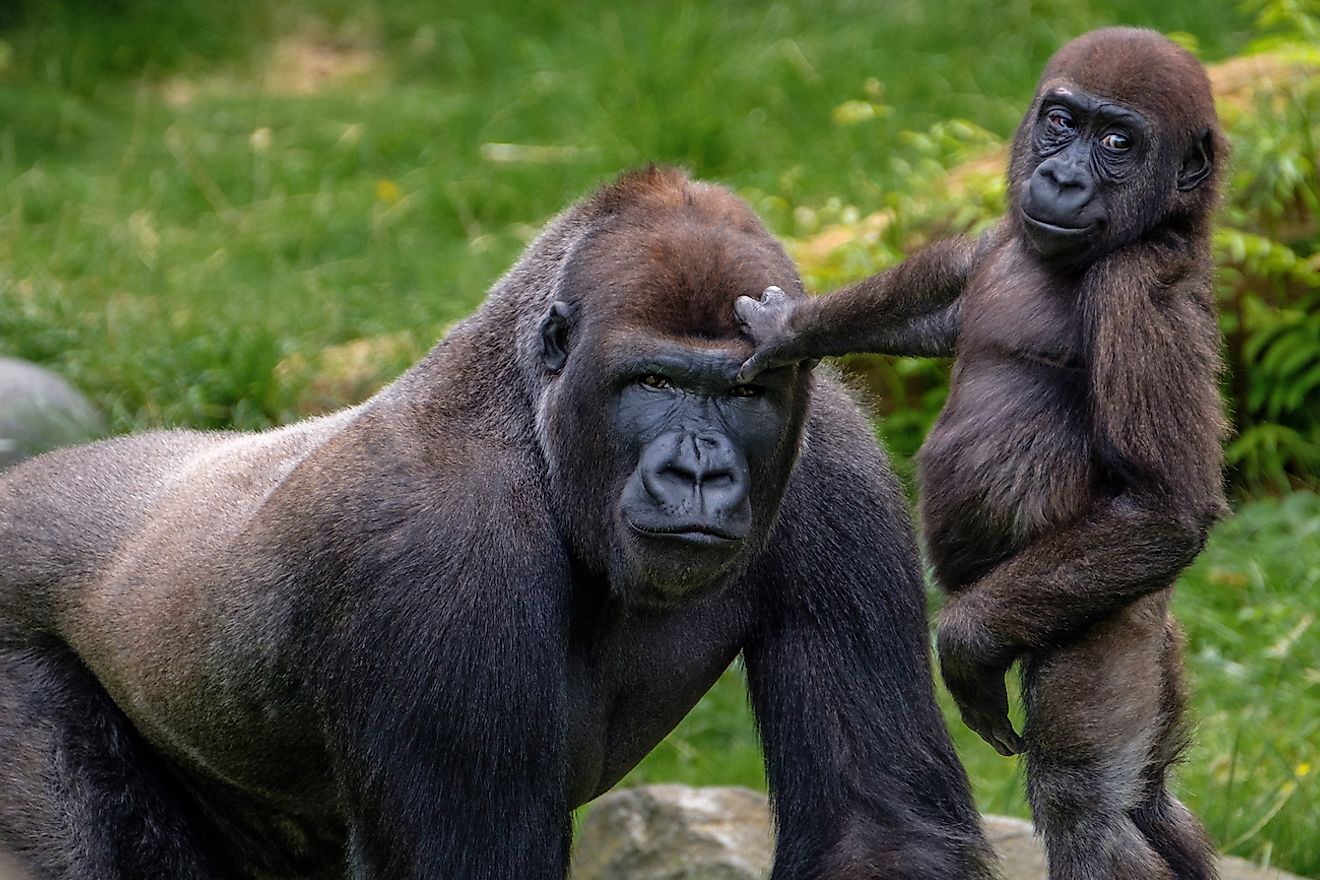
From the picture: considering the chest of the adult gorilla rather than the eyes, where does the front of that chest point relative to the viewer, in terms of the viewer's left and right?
facing the viewer and to the right of the viewer

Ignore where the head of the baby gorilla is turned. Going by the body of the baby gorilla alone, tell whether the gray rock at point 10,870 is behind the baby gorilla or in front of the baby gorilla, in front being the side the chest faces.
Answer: in front

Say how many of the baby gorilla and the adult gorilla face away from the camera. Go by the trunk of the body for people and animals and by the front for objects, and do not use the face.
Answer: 0

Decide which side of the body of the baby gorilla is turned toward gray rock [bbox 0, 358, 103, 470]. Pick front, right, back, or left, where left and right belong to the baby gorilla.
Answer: right

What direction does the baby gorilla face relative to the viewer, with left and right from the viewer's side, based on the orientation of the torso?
facing the viewer and to the left of the viewer

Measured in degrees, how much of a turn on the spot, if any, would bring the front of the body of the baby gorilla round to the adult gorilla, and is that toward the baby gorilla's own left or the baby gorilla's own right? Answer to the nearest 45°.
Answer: approximately 45° to the baby gorilla's own right
